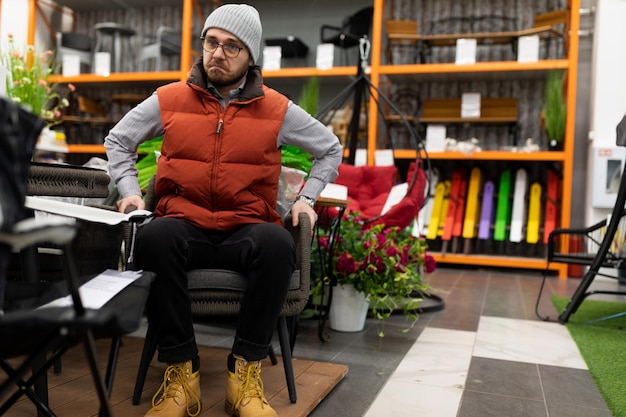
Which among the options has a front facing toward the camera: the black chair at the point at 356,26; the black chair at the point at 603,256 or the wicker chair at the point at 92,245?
the wicker chair

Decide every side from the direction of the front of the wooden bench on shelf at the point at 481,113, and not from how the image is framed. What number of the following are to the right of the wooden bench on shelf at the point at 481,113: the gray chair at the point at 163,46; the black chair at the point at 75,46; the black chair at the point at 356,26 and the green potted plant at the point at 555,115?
3

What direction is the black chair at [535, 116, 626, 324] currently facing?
to the viewer's left

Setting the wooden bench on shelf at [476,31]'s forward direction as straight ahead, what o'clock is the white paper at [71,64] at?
The white paper is roughly at 3 o'clock from the wooden bench on shelf.

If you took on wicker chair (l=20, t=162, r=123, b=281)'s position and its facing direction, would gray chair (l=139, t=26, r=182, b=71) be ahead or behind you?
behind

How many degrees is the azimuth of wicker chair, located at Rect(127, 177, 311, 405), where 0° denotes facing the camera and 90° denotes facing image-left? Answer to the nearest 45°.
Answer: approximately 0°

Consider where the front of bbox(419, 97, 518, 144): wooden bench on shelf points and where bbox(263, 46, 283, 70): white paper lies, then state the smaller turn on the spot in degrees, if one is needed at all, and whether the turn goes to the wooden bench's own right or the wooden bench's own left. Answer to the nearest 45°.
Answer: approximately 90° to the wooden bench's own right
